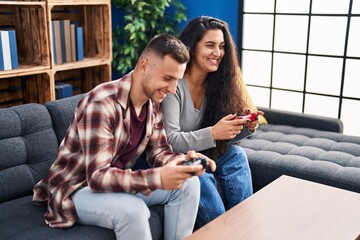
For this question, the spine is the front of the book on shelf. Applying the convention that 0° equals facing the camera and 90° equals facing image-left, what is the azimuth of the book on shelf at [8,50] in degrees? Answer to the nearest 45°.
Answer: approximately 0°

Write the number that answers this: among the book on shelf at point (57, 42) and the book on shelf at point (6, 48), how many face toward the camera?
2

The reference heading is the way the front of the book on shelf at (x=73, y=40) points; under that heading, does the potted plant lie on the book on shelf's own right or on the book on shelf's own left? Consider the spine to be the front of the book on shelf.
on the book on shelf's own left

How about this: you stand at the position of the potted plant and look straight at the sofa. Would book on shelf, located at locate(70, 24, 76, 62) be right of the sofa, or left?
right

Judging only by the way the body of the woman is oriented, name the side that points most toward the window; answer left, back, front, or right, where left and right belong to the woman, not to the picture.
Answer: left
